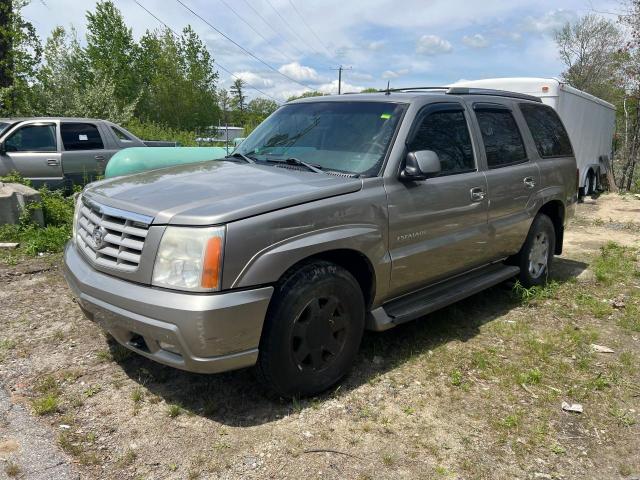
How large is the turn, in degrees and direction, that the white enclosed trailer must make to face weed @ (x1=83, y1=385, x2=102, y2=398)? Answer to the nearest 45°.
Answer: approximately 45° to its left

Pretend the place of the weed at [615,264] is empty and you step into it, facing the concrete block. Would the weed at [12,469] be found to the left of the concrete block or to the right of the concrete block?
left

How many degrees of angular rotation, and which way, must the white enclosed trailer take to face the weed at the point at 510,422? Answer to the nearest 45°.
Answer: approximately 45° to its left

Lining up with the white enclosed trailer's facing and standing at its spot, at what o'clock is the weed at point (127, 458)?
The weed is roughly at 11 o'clock from the white enclosed trailer.

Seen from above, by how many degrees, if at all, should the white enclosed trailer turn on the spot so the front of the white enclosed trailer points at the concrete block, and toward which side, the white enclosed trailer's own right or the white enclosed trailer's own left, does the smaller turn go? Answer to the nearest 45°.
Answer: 0° — it already faces it

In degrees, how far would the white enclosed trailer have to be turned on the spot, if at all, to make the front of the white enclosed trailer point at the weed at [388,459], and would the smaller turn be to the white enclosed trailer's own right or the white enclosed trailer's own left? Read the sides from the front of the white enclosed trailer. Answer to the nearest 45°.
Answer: approximately 45° to the white enclosed trailer's own left

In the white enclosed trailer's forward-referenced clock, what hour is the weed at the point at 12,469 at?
The weed is roughly at 11 o'clock from the white enclosed trailer.

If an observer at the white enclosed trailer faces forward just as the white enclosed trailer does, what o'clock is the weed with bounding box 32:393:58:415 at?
The weed is roughly at 11 o'clock from the white enclosed trailer.

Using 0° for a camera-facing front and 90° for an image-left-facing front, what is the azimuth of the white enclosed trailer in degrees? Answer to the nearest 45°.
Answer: approximately 45°
